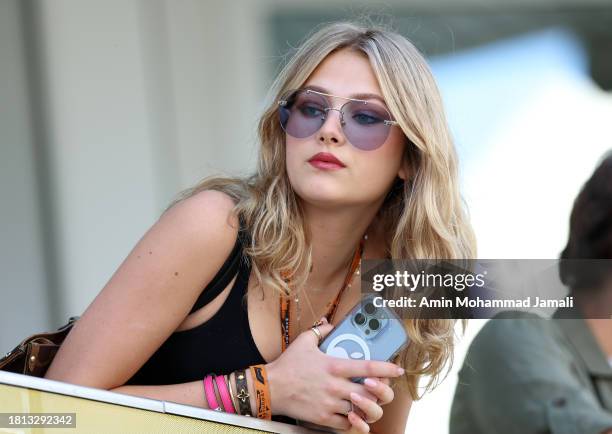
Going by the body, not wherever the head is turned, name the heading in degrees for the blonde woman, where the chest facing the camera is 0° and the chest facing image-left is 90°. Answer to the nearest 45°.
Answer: approximately 315°

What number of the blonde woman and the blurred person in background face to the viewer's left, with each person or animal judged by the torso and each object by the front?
0
